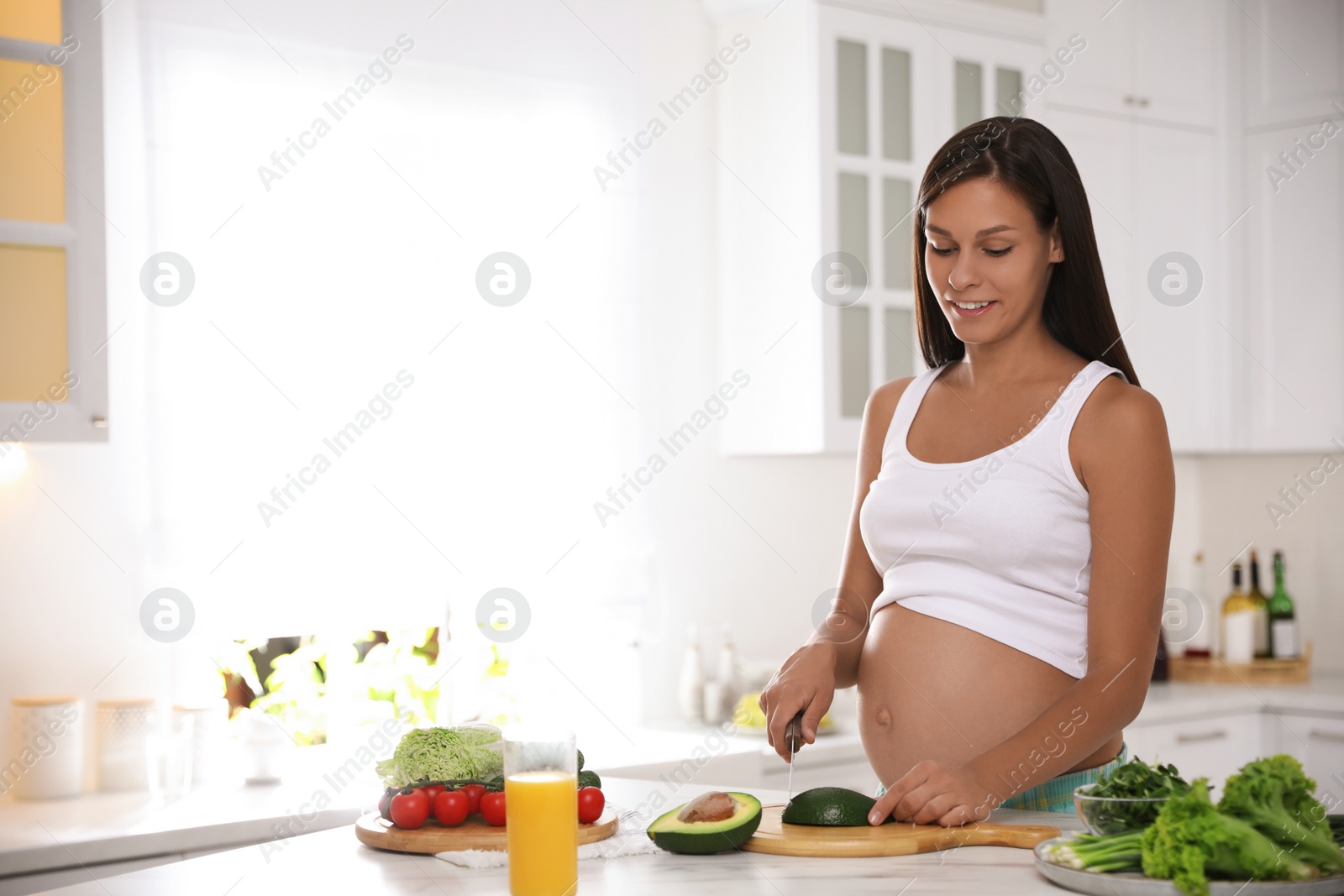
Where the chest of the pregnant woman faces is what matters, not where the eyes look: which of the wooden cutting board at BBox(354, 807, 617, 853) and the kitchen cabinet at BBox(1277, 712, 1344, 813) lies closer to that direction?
the wooden cutting board

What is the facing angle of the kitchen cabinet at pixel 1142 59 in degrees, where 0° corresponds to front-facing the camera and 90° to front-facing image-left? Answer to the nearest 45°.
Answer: approximately 315°

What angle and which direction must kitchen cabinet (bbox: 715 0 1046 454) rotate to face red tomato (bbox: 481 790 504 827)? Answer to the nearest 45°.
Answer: approximately 45° to its right

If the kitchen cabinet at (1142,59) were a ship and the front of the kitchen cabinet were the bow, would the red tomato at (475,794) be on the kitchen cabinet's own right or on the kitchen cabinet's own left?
on the kitchen cabinet's own right

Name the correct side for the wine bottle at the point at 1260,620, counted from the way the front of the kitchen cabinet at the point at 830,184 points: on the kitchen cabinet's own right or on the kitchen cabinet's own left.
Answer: on the kitchen cabinet's own left

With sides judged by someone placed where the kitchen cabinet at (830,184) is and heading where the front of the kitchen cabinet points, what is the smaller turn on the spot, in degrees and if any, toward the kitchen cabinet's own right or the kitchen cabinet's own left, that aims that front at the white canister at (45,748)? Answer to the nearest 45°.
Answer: approximately 90° to the kitchen cabinet's own right

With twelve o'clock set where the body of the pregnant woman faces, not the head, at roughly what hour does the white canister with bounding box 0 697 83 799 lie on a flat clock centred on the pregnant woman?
The white canister is roughly at 2 o'clock from the pregnant woman.

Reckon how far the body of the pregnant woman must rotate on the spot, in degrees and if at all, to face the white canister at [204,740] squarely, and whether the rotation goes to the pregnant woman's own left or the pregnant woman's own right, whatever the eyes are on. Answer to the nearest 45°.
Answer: approximately 90° to the pregnant woman's own right

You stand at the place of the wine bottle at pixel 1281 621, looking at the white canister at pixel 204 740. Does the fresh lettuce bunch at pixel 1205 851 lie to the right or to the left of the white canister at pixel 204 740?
left
